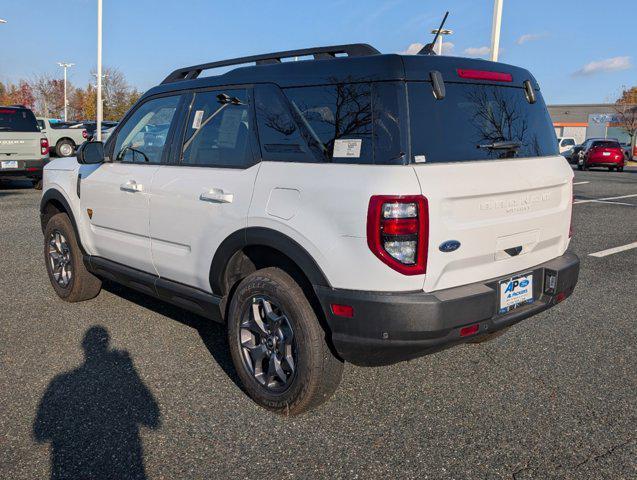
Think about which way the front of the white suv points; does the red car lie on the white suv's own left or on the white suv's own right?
on the white suv's own right

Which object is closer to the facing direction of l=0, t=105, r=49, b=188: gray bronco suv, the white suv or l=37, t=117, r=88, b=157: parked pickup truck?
the parked pickup truck

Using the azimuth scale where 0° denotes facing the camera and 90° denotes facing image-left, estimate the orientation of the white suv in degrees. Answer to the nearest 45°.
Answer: approximately 135°

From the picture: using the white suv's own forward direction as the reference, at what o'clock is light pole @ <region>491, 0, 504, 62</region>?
The light pole is roughly at 2 o'clock from the white suv.

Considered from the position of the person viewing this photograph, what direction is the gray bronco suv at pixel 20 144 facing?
facing away from the viewer

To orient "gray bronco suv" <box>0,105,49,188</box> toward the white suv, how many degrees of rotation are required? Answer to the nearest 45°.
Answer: approximately 180°

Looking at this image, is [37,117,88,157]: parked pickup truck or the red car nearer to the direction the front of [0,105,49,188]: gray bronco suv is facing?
the parked pickup truck

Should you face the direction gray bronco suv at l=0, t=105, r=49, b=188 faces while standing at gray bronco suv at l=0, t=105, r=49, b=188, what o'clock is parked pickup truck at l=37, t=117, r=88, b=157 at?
parked pickup truck at l=37, t=117, r=88, b=157 is roughly at 12 o'clock from gray bronco suv at l=0, t=105, r=49, b=188.
